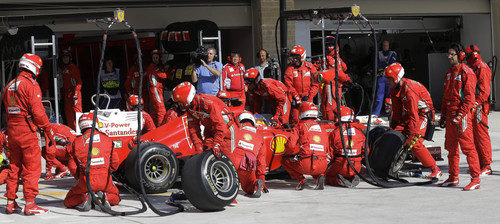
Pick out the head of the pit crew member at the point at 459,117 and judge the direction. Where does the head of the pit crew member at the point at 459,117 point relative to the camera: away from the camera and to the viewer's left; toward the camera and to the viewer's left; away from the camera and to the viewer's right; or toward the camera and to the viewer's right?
toward the camera and to the viewer's left

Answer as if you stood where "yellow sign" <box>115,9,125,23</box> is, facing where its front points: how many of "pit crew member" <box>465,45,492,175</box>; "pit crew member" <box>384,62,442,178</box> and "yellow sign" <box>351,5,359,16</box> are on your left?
3

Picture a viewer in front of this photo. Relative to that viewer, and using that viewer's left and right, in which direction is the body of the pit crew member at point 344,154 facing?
facing away from the viewer

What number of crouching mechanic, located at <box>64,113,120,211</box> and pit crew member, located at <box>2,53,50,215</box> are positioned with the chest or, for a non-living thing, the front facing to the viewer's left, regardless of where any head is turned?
0

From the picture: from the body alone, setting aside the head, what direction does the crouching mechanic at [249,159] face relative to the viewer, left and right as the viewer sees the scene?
facing away from the viewer

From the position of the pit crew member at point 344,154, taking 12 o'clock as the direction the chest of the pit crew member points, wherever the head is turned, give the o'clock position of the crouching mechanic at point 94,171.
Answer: The crouching mechanic is roughly at 8 o'clock from the pit crew member.

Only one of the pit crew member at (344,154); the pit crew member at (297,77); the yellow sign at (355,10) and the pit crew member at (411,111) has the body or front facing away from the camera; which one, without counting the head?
the pit crew member at (344,154)

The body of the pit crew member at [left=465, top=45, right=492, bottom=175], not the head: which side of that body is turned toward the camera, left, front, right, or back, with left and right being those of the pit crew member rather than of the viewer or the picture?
left
